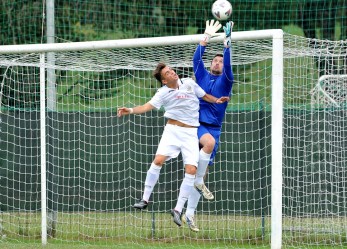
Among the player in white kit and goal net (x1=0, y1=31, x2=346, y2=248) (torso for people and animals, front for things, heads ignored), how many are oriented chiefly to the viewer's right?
0

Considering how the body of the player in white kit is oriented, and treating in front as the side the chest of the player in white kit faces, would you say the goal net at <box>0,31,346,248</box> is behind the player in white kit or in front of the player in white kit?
behind

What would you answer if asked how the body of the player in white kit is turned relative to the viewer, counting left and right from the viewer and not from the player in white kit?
facing the viewer

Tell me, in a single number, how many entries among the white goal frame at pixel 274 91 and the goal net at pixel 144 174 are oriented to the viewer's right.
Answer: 0

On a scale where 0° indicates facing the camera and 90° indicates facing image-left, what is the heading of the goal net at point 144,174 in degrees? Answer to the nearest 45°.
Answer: approximately 45°

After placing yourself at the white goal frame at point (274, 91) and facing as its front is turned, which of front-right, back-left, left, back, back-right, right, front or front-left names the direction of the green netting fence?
back-right

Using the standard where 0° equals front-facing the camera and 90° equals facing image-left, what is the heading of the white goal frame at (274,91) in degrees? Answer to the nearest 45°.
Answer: approximately 45°

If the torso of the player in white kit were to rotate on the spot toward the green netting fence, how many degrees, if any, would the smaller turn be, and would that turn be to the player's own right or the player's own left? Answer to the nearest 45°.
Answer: approximately 180°
